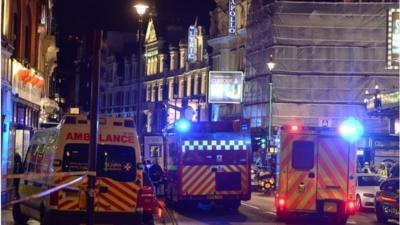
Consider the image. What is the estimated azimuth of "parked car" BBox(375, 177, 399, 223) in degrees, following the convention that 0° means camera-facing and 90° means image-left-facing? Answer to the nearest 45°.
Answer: approximately 0°

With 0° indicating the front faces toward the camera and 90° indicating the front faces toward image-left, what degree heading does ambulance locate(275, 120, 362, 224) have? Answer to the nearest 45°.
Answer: approximately 180°

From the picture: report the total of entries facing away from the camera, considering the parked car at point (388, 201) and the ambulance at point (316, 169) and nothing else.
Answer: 1

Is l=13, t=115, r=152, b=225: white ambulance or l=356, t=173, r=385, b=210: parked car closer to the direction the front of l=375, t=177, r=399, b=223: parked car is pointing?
the white ambulance

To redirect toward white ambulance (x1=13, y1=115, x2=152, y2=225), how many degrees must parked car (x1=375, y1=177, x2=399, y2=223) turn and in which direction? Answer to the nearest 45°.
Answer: approximately 45° to its right

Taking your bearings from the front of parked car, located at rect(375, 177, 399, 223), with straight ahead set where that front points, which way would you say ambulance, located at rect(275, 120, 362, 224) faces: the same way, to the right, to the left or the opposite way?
the opposite way
